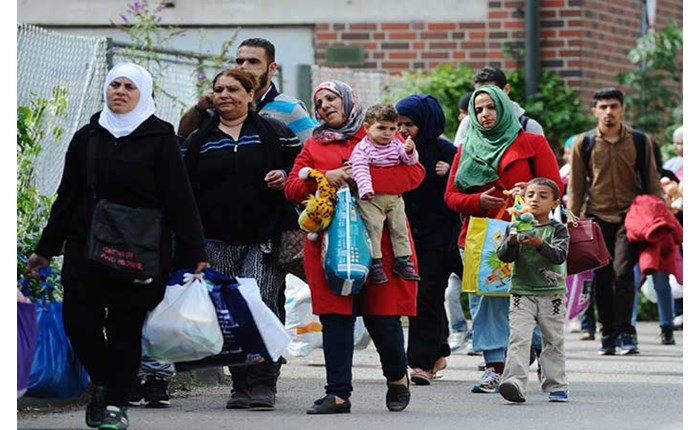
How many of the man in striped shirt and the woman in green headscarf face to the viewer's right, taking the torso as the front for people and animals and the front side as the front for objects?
0

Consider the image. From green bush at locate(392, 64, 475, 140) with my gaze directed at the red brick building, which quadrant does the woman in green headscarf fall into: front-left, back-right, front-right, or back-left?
back-right

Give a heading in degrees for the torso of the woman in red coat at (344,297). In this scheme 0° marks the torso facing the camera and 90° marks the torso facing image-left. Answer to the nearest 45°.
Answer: approximately 45°

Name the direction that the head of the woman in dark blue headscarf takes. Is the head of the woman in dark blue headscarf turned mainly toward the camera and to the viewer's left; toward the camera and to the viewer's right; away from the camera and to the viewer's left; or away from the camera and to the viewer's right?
toward the camera and to the viewer's left

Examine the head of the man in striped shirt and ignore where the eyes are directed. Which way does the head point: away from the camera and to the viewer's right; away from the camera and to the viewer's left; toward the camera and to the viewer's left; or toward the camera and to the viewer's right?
toward the camera and to the viewer's left

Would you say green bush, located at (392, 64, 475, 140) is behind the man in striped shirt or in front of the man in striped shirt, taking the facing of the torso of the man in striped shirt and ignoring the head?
behind

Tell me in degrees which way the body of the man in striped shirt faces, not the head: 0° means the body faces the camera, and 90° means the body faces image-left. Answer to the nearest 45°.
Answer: approximately 45°

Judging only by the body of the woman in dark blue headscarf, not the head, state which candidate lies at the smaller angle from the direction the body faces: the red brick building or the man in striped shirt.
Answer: the man in striped shirt
